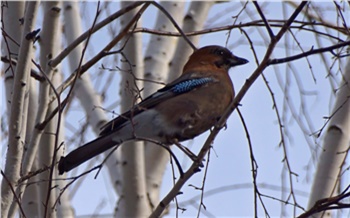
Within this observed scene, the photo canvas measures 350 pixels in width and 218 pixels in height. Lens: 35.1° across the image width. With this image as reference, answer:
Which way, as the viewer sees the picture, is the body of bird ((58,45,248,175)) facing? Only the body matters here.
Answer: to the viewer's right

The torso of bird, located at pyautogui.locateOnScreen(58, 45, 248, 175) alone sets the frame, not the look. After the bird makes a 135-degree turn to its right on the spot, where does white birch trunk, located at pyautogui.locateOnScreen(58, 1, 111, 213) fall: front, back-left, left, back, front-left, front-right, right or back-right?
right

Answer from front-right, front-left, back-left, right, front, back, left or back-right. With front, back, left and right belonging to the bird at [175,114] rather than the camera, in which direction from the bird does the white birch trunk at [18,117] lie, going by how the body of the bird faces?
back-right
